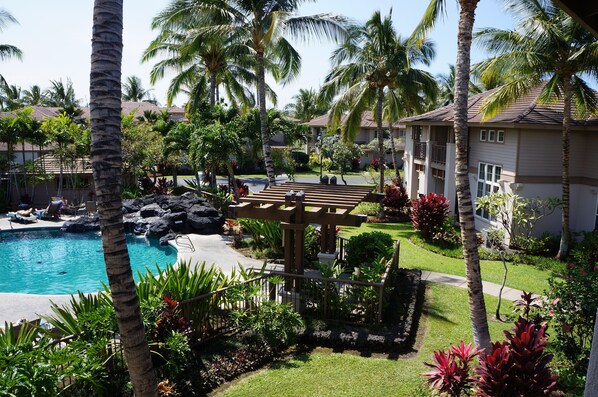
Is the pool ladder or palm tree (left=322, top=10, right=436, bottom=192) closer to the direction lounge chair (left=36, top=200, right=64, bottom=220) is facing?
the pool ladder

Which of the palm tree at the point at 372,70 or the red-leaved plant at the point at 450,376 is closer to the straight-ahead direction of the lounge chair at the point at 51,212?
the red-leaved plant

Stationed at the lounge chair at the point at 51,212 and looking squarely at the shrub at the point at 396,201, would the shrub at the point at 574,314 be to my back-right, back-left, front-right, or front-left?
front-right

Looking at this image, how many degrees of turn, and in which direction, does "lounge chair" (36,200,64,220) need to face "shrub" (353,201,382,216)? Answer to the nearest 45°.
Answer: approximately 135° to its left

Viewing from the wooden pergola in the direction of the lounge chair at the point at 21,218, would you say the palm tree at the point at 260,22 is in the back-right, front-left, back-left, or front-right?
front-right

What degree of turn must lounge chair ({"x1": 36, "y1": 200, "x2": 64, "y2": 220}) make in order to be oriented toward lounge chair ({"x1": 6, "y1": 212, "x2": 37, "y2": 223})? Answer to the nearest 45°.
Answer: approximately 45° to its right
